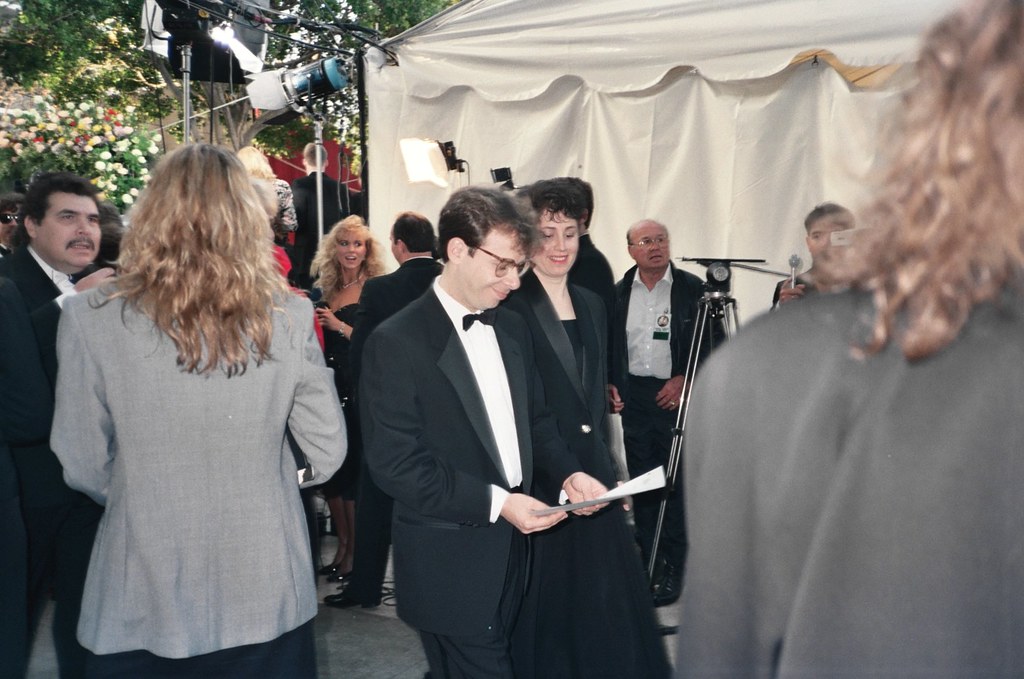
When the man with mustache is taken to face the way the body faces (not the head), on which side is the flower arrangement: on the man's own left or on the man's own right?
on the man's own left

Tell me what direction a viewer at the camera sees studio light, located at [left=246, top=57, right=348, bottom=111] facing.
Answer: facing to the left of the viewer

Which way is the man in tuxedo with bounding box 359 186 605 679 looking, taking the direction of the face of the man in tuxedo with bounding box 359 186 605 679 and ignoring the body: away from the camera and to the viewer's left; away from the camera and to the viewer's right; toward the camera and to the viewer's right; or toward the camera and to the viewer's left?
toward the camera and to the viewer's right

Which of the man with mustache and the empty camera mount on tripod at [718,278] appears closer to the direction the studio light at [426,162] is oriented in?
the man with mustache

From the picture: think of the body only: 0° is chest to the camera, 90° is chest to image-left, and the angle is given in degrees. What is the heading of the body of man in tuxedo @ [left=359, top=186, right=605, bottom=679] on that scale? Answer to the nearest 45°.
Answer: approximately 315°

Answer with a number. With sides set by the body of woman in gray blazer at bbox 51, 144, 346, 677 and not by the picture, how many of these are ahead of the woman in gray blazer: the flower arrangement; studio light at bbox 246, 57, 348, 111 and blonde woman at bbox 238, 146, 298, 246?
3

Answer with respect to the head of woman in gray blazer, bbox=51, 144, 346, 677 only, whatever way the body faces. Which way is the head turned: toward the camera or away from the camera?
away from the camera

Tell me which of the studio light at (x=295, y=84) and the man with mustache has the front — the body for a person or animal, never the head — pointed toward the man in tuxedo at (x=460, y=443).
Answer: the man with mustache

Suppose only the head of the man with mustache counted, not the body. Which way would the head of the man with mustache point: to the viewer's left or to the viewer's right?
to the viewer's right
